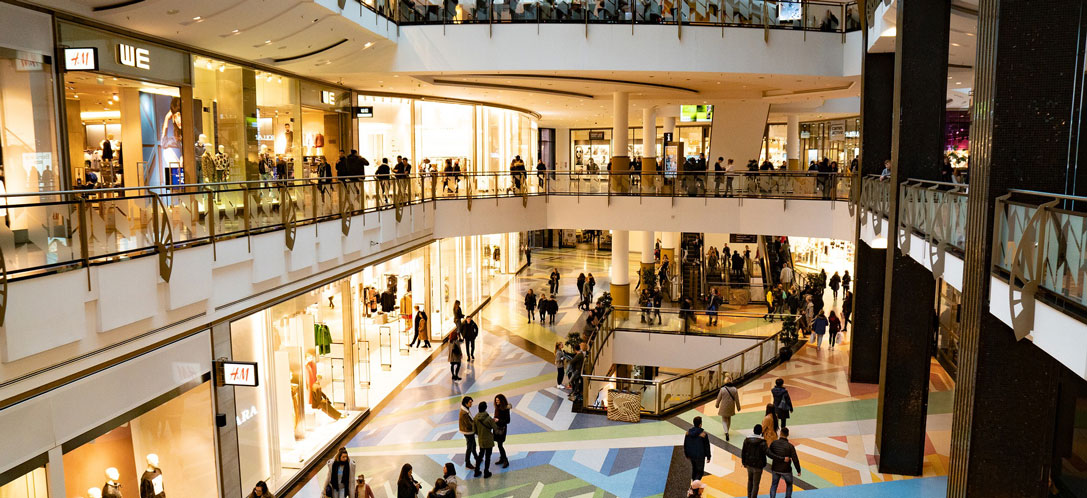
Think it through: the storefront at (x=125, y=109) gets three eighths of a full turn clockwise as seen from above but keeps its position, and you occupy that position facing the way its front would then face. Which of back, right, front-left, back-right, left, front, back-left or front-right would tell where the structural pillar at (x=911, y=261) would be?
back-left

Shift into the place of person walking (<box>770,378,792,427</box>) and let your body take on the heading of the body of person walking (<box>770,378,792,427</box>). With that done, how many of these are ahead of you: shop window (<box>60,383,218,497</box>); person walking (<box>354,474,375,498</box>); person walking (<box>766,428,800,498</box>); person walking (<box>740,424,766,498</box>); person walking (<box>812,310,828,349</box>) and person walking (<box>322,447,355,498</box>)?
1

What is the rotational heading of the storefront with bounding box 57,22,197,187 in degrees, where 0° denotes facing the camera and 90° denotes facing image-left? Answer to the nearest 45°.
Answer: approximately 315°

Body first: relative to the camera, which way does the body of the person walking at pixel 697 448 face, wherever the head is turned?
away from the camera

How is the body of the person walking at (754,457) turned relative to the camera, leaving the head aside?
away from the camera

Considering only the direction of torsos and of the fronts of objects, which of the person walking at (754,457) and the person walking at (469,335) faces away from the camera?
the person walking at (754,457)

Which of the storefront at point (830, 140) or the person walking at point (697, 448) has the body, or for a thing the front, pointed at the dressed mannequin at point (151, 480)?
the storefront

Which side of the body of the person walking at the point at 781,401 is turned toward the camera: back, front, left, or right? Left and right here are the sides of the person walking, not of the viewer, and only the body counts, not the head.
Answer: back

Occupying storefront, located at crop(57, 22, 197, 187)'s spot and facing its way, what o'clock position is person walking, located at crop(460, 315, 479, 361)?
The person walking is roughly at 10 o'clock from the storefront.

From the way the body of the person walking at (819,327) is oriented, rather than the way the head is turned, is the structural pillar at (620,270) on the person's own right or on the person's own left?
on the person's own left

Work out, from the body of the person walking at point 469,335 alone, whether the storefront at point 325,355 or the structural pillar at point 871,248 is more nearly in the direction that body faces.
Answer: the storefront

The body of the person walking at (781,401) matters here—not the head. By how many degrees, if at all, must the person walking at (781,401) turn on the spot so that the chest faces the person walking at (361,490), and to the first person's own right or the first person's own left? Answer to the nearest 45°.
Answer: approximately 135° to the first person's own left

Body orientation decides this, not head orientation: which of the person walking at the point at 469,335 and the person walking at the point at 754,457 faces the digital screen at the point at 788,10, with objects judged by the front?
the person walking at the point at 754,457

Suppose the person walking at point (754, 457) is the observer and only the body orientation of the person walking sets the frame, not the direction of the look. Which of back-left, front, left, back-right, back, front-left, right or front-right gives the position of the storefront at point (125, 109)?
left

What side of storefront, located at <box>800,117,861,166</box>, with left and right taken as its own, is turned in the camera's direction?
front

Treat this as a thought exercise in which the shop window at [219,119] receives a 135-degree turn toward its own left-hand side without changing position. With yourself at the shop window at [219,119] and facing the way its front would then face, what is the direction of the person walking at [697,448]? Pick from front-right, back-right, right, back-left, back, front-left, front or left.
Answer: back-right

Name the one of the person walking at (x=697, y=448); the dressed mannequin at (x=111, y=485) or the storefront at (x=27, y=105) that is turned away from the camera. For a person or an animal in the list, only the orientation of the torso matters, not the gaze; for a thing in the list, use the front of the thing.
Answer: the person walking
